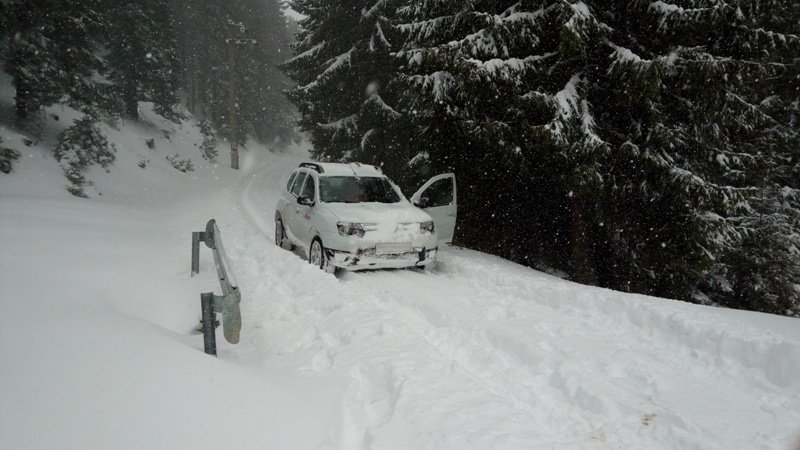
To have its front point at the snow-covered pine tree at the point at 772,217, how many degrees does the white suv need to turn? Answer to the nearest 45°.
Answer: approximately 45° to its left

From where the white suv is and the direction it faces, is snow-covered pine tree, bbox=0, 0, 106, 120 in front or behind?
behind

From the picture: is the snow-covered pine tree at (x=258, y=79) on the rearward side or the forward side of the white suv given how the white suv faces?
on the rearward side

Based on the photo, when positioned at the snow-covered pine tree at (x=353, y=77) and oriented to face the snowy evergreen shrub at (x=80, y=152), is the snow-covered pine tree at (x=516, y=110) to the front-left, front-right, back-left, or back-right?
back-left

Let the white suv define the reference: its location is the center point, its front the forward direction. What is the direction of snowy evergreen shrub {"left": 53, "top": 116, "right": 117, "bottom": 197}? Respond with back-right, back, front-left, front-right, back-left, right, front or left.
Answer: back

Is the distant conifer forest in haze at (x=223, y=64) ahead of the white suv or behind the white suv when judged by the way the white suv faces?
behind

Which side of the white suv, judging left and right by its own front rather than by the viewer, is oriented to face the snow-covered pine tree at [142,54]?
back

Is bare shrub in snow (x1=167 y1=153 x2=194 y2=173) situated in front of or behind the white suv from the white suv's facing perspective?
behind

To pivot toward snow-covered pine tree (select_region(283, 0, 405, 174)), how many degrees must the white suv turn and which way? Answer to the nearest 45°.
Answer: approximately 135° to its left
